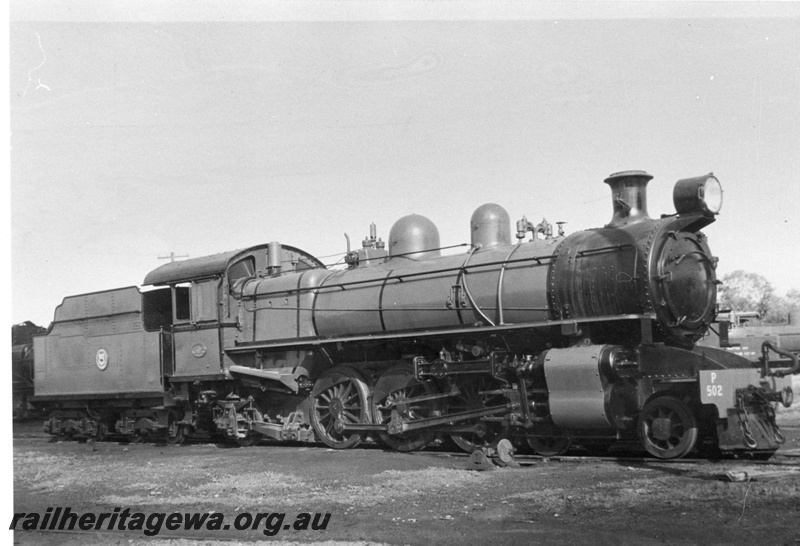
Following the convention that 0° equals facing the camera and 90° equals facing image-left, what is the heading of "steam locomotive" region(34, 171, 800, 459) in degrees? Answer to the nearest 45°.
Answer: approximately 315°
